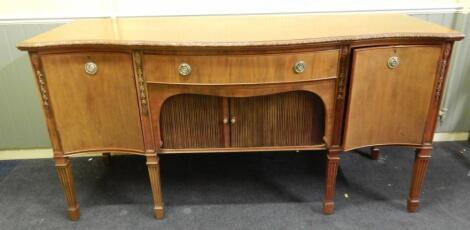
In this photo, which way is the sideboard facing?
toward the camera
